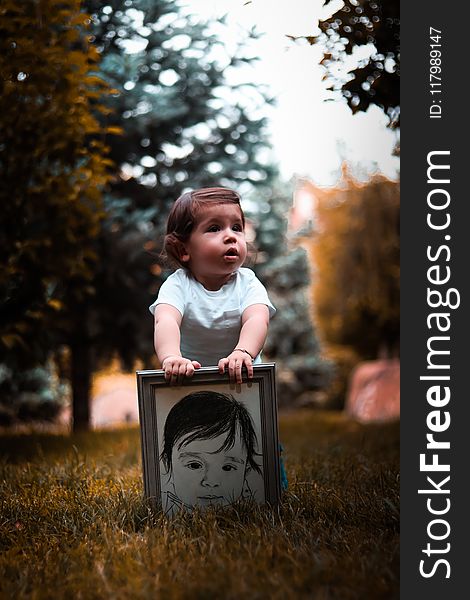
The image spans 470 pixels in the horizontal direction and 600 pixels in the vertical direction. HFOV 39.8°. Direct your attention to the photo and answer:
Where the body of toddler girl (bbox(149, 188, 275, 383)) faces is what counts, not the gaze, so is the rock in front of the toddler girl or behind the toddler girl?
behind

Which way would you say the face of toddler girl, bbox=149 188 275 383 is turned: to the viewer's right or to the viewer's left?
to the viewer's right

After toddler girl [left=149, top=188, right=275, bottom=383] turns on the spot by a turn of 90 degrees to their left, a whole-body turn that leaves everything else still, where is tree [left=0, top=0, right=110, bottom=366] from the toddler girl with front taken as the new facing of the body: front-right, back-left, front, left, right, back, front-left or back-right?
back-left

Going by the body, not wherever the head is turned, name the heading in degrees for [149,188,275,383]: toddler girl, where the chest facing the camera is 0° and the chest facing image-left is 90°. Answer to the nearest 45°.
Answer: approximately 0°

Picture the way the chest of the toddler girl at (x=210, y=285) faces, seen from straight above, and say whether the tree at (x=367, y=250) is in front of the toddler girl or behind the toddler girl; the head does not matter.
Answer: behind

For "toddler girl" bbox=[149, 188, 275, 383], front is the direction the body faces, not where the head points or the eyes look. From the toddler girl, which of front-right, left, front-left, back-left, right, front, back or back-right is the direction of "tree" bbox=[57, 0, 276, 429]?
back

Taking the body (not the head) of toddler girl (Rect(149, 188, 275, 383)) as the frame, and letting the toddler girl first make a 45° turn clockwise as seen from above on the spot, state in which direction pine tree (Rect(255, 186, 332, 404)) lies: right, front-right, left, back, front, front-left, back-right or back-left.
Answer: back-right
